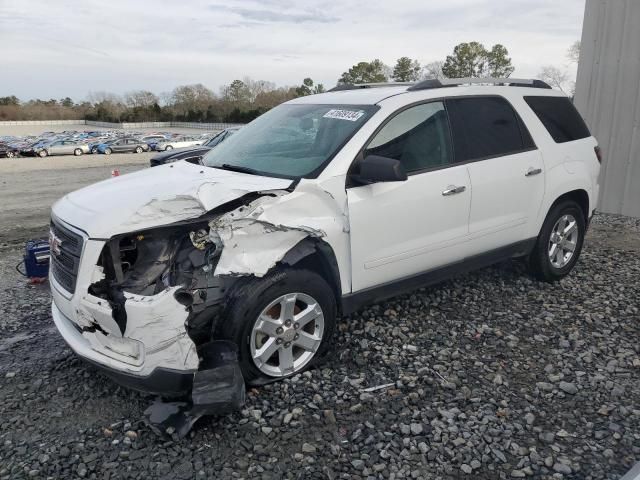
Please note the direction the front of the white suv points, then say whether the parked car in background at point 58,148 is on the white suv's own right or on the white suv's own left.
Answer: on the white suv's own right

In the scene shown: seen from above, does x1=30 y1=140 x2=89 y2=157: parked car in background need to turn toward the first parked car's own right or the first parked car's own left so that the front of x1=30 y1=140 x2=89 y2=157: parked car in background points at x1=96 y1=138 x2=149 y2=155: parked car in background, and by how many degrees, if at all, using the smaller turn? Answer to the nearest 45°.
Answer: approximately 180°

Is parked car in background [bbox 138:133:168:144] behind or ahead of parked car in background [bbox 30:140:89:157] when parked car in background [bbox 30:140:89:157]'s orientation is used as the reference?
behind

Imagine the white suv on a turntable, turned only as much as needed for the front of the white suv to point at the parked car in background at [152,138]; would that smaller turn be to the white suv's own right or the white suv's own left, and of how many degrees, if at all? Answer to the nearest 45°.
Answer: approximately 135° to the white suv's own right

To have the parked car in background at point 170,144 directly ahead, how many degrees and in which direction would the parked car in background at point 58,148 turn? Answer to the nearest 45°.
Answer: approximately 180°

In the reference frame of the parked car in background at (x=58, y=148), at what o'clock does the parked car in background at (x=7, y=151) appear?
the parked car in background at (x=7, y=151) is roughly at 11 o'clock from the parked car in background at (x=58, y=148).

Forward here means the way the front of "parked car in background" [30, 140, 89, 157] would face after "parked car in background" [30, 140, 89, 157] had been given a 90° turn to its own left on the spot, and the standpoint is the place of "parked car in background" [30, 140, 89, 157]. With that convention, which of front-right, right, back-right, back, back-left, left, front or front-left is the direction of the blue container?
front

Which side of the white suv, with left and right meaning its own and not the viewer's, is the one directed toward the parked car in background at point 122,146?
right

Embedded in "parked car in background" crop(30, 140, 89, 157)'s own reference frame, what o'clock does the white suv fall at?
The white suv is roughly at 9 o'clock from the parked car in background.

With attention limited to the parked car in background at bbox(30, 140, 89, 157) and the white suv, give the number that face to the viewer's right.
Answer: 0

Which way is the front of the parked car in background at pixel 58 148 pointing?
to the viewer's left

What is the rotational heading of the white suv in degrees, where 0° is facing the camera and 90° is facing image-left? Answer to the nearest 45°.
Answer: approximately 45°

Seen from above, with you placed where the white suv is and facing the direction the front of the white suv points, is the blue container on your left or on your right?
on your right

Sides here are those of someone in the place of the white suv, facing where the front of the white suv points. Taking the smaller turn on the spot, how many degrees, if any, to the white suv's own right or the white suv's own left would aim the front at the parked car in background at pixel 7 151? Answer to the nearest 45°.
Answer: approximately 90° to the white suv's own right

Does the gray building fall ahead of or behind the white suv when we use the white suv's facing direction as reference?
behind
